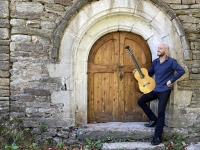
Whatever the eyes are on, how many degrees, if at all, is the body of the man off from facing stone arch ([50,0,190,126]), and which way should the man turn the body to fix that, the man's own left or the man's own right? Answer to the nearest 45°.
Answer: approximately 45° to the man's own right

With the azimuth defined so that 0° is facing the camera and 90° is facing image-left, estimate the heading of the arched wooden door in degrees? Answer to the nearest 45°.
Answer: approximately 0°

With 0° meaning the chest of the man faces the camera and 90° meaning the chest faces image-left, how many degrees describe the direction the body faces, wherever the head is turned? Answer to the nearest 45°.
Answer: approximately 45°
